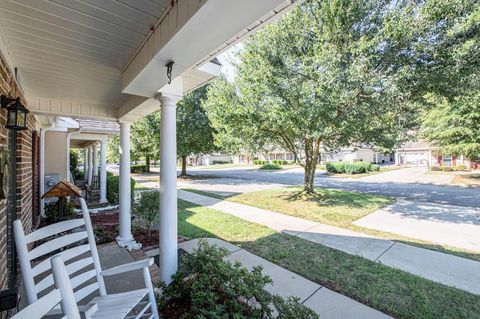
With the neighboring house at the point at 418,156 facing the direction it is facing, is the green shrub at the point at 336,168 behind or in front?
in front

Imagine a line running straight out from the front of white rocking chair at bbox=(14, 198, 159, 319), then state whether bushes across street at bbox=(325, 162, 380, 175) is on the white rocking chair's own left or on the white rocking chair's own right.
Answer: on the white rocking chair's own left

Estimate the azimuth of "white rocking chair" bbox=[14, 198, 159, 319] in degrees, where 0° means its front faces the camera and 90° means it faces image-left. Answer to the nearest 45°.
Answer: approximately 315°

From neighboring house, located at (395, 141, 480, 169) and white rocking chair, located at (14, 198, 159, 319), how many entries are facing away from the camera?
0

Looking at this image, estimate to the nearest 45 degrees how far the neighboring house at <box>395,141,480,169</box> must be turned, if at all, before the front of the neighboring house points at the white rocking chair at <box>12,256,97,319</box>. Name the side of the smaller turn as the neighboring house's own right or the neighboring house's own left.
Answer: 0° — it already faces it

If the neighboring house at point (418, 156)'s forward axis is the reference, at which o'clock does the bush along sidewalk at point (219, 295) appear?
The bush along sidewalk is roughly at 12 o'clock from the neighboring house.

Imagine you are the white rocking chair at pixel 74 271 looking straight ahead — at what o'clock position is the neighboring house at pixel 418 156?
The neighboring house is roughly at 10 o'clock from the white rocking chair.

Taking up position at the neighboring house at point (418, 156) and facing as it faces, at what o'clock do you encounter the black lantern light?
The black lantern light is roughly at 12 o'clock from the neighboring house.
